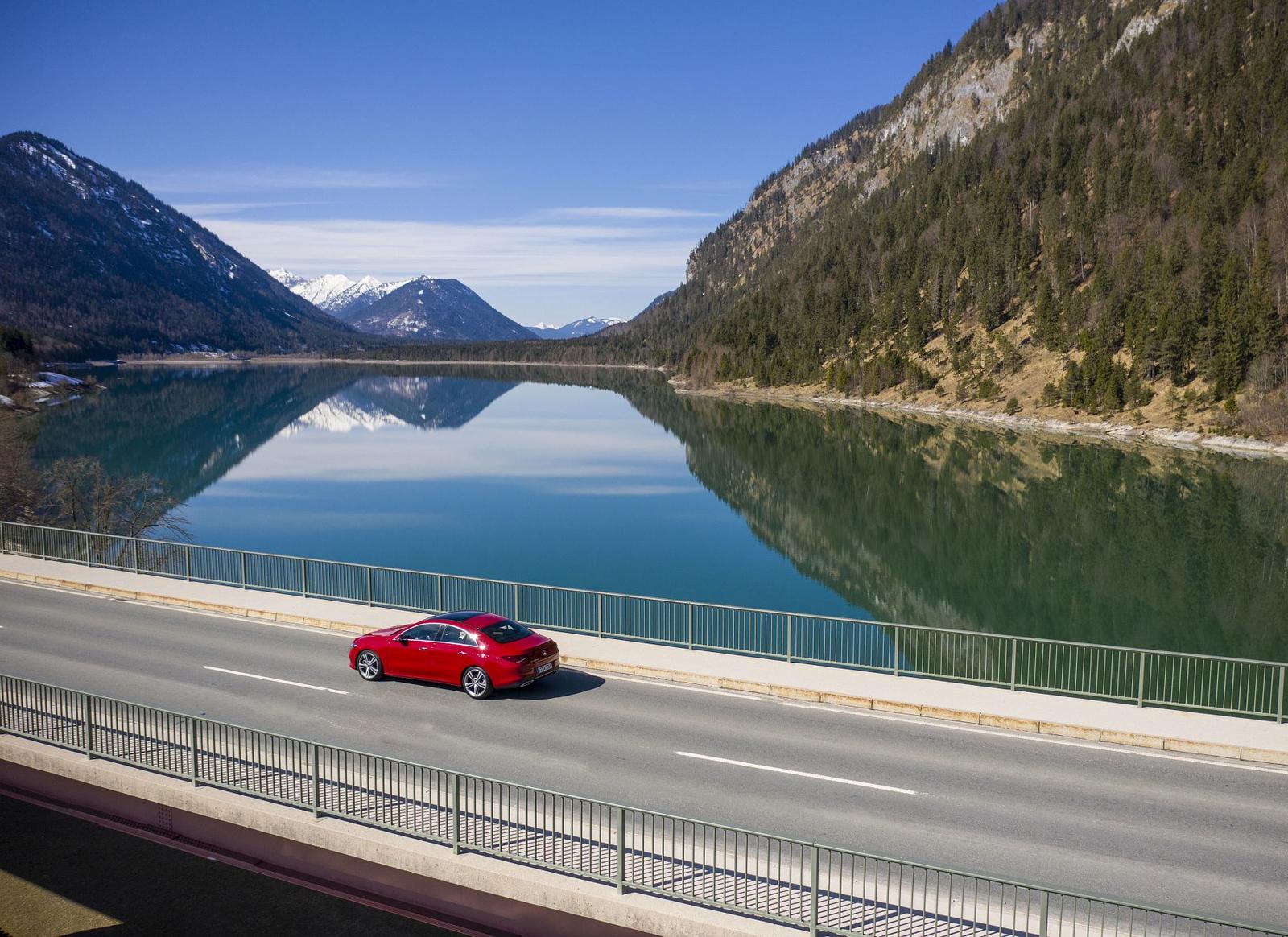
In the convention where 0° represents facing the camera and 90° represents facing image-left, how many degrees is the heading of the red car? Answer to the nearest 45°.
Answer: approximately 135°

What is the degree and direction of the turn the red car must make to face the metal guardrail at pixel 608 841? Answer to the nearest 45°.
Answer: approximately 135° to its left

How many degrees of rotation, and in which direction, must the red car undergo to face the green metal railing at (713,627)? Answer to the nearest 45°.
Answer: approximately 90° to its right

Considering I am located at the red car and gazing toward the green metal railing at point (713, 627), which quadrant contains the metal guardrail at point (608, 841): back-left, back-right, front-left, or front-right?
back-right
